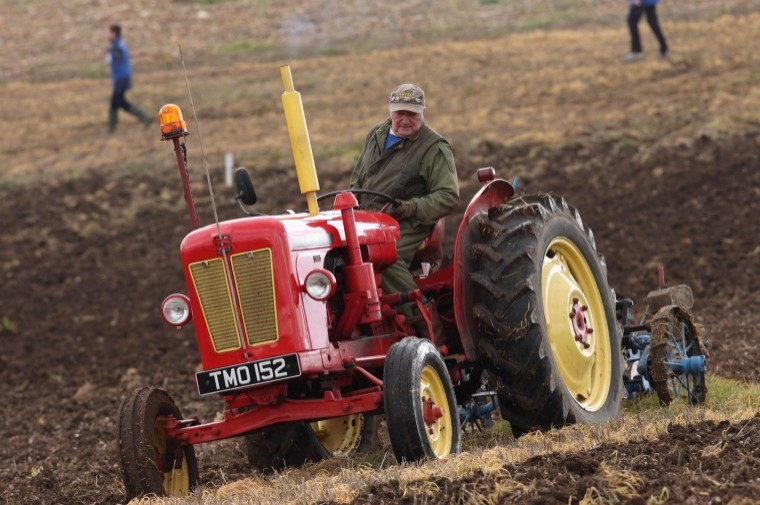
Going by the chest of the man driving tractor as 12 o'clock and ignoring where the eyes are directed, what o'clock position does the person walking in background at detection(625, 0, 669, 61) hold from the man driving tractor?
The person walking in background is roughly at 5 o'clock from the man driving tractor.

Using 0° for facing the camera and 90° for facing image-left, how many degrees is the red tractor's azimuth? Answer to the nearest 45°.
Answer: approximately 45°

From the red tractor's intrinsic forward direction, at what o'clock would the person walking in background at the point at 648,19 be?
The person walking in background is roughly at 5 o'clock from the red tractor.

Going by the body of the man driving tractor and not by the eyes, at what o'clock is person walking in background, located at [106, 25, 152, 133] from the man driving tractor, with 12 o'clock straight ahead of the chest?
The person walking in background is roughly at 4 o'clock from the man driving tractor.
